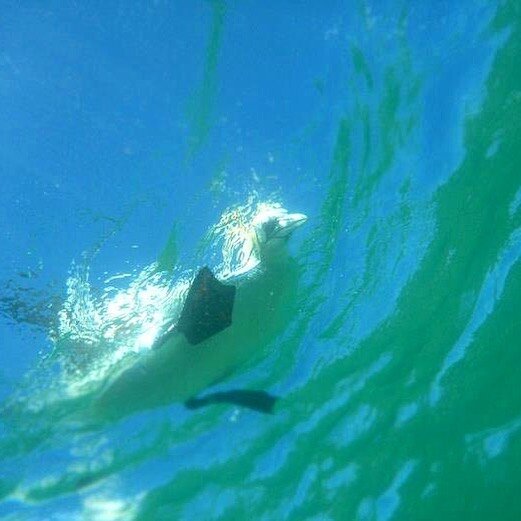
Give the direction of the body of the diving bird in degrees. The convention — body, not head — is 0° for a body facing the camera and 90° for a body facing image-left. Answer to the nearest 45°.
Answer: approximately 270°
